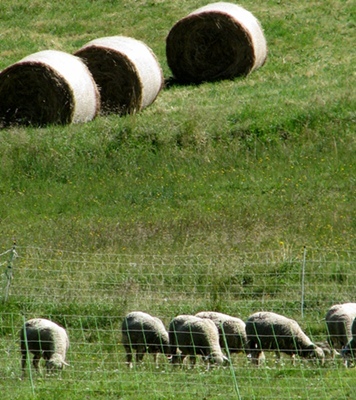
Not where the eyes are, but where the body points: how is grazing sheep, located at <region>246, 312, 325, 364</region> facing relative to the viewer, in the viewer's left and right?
facing to the right of the viewer

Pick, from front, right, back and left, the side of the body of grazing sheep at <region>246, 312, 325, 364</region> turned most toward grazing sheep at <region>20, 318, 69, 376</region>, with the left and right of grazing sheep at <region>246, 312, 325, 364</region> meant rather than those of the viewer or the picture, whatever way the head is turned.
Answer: back

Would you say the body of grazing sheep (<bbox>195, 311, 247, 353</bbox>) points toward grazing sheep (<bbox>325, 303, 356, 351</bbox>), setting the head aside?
yes

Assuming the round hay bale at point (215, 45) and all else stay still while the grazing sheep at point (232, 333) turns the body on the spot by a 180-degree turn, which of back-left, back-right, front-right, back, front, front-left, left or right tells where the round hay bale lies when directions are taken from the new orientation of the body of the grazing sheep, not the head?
right

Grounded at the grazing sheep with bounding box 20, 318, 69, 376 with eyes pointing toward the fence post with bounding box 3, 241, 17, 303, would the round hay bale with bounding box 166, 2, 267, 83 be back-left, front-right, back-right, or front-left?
front-right

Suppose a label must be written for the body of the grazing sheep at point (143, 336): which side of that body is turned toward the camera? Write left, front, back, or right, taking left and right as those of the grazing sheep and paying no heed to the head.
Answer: right

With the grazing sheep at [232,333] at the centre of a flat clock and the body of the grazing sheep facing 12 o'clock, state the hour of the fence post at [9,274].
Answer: The fence post is roughly at 7 o'clock from the grazing sheep.

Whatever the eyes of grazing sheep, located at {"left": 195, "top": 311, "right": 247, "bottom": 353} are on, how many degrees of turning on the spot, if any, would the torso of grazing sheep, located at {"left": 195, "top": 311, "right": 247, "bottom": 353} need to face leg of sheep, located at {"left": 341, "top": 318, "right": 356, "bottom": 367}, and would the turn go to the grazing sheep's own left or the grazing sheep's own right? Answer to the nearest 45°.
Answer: approximately 45° to the grazing sheep's own right

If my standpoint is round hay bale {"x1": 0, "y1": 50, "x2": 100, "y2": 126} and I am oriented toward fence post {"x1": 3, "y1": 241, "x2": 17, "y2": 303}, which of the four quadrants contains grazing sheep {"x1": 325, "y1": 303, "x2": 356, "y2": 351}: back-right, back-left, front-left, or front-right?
front-left

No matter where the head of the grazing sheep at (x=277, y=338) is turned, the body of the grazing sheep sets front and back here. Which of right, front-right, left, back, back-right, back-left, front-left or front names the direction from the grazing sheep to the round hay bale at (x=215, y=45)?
left

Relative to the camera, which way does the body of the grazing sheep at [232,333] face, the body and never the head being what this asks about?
to the viewer's right

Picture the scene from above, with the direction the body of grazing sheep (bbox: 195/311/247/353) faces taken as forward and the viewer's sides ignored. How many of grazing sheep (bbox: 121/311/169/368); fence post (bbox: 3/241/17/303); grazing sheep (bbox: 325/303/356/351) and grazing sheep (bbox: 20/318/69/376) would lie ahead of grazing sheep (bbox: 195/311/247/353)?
1

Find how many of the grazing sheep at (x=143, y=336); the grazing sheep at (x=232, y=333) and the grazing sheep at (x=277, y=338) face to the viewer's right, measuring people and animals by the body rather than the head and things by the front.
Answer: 3
